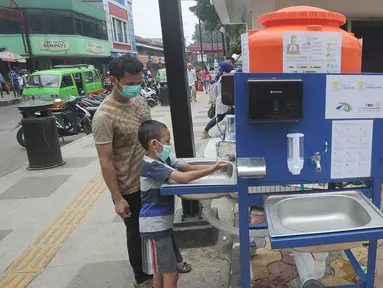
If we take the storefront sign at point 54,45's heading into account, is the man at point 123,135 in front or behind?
in front

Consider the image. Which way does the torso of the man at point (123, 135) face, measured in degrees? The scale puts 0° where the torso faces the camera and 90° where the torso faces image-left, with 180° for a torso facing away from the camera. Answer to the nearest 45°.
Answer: approximately 315°

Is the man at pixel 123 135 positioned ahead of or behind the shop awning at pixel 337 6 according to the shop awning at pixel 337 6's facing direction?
ahead

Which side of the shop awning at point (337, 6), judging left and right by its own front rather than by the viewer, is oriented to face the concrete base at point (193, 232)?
front

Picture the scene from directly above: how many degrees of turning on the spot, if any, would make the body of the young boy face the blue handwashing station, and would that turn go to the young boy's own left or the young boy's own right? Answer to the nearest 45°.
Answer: approximately 45° to the young boy's own right

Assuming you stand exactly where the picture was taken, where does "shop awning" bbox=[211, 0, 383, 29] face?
facing the viewer and to the left of the viewer

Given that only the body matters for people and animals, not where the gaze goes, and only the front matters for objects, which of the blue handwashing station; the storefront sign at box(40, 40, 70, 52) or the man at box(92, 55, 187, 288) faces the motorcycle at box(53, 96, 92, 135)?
the storefront sign

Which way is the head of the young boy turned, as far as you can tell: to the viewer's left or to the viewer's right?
to the viewer's right

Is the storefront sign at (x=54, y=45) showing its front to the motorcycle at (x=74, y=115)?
yes

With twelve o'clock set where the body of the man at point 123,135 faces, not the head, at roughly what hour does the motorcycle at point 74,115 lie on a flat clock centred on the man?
The motorcycle is roughly at 7 o'clock from the man.

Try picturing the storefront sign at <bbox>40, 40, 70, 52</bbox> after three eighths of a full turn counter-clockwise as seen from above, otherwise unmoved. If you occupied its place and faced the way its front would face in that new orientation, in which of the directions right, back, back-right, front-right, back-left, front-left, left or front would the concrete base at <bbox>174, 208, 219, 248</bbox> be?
back-right

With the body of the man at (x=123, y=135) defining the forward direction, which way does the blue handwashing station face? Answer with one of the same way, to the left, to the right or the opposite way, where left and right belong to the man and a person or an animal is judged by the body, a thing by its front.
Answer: to the right

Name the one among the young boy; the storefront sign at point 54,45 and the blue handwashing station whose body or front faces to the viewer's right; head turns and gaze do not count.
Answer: the young boy

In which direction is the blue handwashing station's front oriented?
toward the camera

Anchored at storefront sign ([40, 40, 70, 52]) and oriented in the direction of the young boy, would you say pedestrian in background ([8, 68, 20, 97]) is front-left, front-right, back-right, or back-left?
front-right

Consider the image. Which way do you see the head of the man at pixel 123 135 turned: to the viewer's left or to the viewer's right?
to the viewer's right

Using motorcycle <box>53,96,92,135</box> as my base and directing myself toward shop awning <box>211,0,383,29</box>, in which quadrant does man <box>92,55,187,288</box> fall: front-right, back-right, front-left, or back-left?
front-right

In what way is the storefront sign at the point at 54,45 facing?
toward the camera
